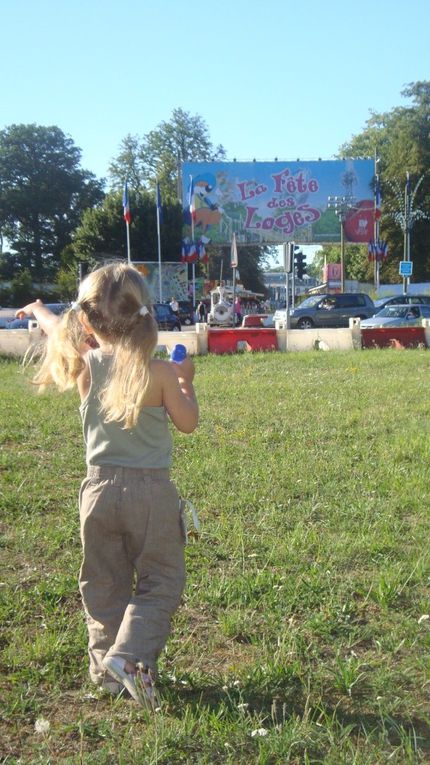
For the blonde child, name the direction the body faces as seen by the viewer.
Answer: away from the camera

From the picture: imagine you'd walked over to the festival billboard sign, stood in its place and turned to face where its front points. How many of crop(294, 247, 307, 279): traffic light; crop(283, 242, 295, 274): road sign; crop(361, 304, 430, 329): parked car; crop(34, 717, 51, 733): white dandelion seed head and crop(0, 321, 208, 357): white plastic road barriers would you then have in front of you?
5

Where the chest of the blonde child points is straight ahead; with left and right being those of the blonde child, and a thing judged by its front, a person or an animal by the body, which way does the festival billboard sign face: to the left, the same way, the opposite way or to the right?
the opposite way

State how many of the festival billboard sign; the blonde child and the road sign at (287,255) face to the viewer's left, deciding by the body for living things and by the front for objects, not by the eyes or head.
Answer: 0

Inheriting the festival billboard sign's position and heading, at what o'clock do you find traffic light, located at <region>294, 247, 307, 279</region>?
The traffic light is roughly at 12 o'clock from the festival billboard sign.

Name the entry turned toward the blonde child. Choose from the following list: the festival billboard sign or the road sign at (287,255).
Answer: the festival billboard sign

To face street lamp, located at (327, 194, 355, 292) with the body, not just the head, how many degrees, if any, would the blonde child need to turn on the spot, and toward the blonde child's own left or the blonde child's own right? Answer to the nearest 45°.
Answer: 0° — they already face it

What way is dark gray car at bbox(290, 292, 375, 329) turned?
to the viewer's left

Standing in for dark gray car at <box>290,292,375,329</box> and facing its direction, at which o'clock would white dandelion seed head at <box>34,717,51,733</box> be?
The white dandelion seed head is roughly at 9 o'clock from the dark gray car.

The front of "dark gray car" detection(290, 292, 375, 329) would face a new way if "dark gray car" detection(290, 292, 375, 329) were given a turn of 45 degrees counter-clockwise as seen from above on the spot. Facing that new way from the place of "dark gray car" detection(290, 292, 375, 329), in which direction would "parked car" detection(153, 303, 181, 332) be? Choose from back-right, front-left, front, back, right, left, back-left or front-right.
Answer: front-right

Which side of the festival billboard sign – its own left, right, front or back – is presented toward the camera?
front

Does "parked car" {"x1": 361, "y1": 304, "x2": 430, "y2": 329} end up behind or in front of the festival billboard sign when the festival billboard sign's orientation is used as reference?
in front

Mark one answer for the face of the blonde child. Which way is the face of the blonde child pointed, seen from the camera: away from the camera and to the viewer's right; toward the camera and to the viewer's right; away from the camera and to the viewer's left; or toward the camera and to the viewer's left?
away from the camera and to the viewer's left
